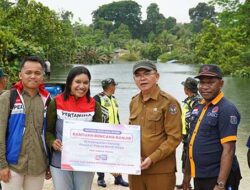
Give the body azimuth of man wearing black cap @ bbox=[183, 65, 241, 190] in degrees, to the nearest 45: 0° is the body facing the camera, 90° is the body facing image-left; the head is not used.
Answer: approximately 45°

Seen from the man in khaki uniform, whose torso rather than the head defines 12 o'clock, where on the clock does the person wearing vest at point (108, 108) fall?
The person wearing vest is roughly at 4 o'clock from the man in khaki uniform.

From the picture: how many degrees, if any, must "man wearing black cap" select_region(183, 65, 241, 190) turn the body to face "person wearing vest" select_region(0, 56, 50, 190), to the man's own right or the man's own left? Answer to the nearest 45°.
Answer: approximately 45° to the man's own right

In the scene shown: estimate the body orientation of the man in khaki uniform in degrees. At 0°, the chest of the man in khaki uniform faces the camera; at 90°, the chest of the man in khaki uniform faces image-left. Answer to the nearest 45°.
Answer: approximately 45°
